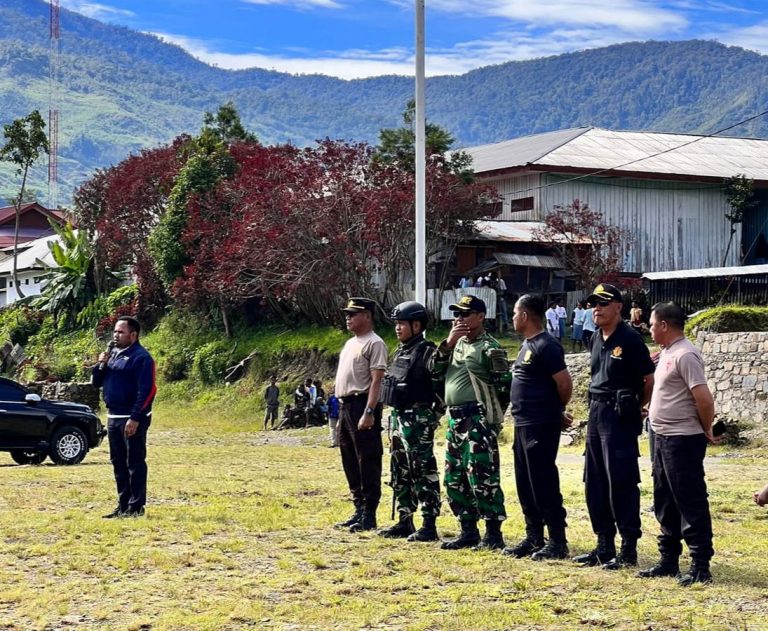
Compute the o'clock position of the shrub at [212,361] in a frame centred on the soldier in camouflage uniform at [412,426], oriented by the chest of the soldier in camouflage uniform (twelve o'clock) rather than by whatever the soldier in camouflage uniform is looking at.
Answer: The shrub is roughly at 4 o'clock from the soldier in camouflage uniform.

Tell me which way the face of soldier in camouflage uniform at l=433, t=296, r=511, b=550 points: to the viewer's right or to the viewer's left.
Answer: to the viewer's left

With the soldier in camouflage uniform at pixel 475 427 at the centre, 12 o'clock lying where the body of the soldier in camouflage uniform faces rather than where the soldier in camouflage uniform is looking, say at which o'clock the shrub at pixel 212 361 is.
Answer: The shrub is roughly at 4 o'clock from the soldier in camouflage uniform.

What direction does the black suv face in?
to the viewer's right

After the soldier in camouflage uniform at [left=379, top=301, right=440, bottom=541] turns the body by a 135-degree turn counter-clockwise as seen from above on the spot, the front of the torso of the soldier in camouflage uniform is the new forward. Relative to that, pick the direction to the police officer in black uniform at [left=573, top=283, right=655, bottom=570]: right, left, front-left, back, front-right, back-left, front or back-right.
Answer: front-right

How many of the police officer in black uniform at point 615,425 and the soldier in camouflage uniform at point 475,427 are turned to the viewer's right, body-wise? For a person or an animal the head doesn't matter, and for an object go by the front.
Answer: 0

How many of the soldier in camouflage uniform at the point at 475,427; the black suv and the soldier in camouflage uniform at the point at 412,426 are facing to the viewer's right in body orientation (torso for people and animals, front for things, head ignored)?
1

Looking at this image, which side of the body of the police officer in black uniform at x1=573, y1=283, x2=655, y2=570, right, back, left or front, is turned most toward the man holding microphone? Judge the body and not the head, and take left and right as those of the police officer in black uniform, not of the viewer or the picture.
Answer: right

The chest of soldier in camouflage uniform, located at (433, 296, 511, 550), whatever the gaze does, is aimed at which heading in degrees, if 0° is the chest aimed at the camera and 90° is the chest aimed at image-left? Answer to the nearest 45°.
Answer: approximately 45°

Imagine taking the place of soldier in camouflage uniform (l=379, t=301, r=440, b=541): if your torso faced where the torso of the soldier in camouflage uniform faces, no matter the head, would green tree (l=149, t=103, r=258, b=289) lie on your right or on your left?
on your right

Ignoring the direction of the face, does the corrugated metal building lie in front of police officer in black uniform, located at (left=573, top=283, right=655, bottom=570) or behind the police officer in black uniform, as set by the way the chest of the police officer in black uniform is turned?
behind

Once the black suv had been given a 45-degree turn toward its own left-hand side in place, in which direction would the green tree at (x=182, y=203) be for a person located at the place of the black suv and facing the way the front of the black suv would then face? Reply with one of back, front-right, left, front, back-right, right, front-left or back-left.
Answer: front-left

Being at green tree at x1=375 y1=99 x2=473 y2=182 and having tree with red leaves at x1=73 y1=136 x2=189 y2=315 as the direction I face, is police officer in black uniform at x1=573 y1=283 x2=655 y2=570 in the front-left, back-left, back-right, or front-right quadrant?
front-left

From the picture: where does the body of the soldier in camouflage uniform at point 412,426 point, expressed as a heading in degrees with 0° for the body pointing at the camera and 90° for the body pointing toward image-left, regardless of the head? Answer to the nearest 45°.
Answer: approximately 45°
